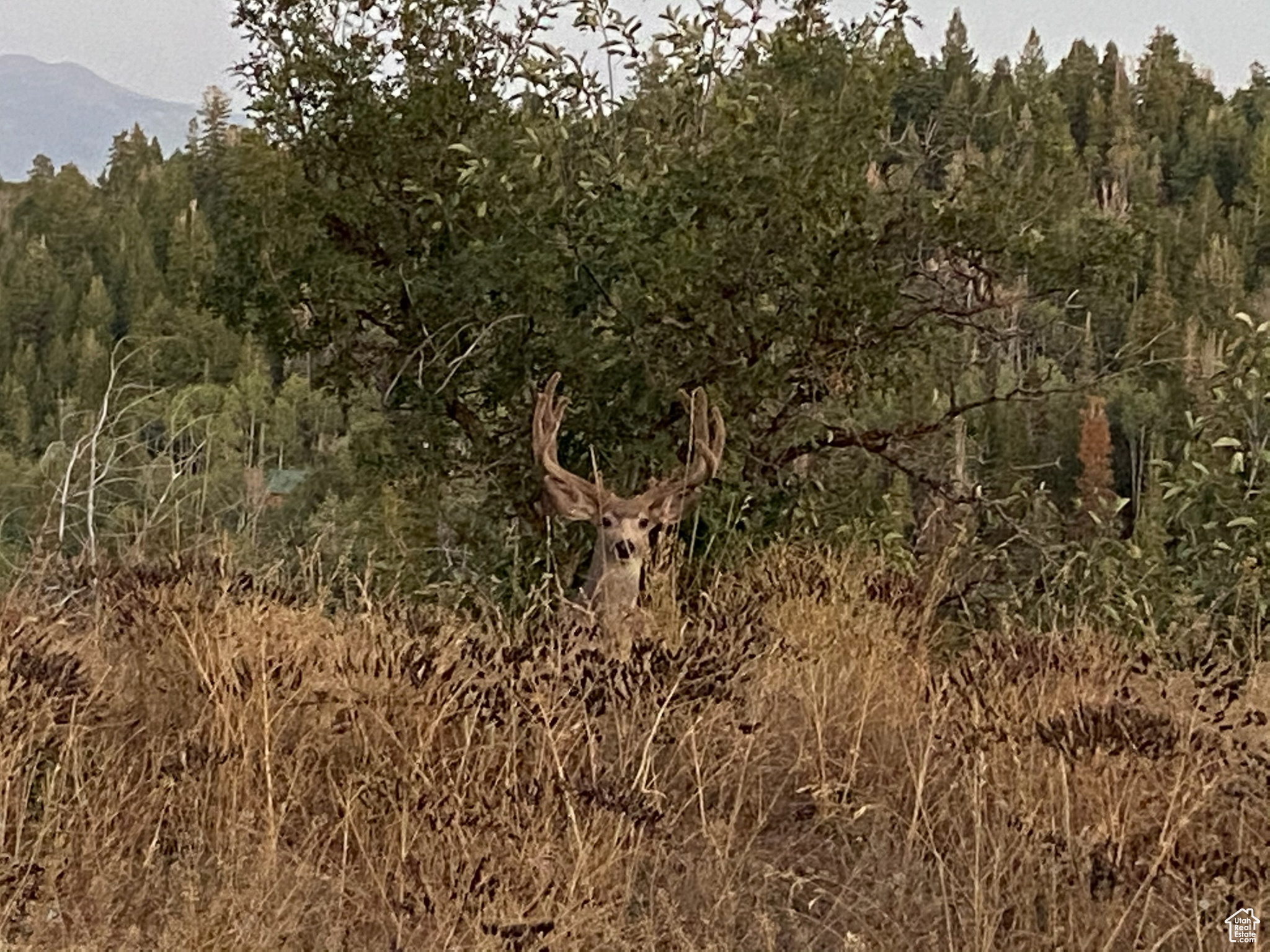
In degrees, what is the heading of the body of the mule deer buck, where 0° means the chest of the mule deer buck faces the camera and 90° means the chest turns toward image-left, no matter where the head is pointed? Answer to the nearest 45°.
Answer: approximately 0°
